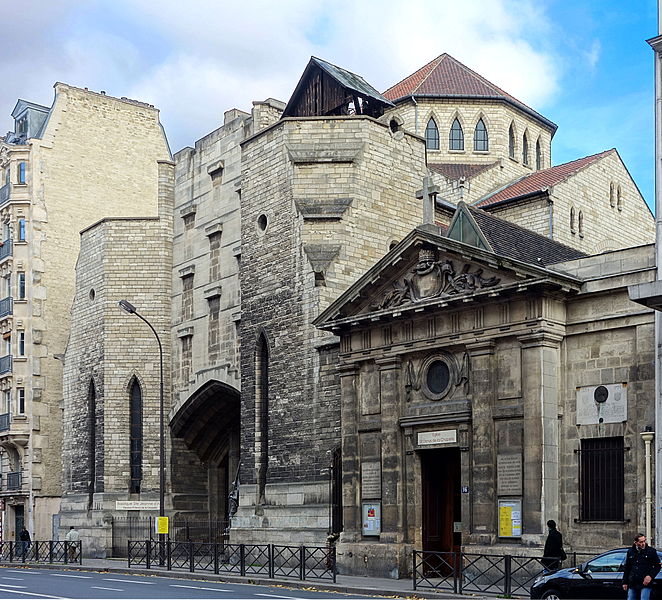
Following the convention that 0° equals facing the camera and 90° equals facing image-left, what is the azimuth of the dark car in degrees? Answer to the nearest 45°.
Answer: approximately 90°

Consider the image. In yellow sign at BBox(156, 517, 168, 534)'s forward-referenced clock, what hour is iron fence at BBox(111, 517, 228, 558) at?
The iron fence is roughly at 6 o'clock from the yellow sign.

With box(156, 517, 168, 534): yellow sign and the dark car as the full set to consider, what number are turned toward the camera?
1

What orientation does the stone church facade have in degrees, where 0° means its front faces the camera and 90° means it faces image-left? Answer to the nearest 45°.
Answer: approximately 45°

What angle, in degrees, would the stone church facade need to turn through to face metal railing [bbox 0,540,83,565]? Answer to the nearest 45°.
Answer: approximately 90° to its right

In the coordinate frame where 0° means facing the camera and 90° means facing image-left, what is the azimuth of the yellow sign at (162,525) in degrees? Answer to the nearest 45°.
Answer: approximately 0°

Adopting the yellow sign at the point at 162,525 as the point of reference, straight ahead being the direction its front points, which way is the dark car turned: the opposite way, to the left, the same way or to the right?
to the right
